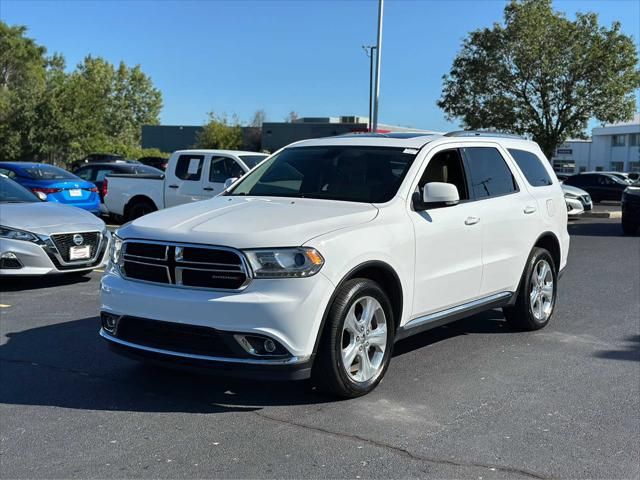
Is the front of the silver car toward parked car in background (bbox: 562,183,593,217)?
no

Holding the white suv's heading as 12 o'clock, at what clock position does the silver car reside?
The silver car is roughly at 3 o'clock from the white suv.

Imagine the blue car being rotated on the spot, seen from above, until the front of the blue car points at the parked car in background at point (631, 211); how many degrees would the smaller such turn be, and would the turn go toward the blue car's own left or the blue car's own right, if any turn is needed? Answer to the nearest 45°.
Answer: approximately 135° to the blue car's own right

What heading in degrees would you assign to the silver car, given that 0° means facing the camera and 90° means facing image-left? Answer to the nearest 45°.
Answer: approximately 315°

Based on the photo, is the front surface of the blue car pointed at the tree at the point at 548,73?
no

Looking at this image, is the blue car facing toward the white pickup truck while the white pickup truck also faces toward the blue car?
no

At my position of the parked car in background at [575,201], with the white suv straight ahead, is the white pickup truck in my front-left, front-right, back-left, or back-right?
front-right

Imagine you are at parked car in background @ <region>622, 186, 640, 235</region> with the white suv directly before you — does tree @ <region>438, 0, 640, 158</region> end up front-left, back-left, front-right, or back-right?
back-right

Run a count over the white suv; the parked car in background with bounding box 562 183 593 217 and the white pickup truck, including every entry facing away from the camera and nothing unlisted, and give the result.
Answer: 0

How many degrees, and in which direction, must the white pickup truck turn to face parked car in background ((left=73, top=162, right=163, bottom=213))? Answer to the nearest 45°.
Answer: approximately 135° to its left

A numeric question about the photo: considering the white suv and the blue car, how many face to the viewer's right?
0

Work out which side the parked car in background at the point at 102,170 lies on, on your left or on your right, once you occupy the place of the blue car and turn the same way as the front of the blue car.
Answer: on your right

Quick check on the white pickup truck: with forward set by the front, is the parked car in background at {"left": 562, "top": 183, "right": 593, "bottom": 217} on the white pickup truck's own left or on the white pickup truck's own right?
on the white pickup truck's own left

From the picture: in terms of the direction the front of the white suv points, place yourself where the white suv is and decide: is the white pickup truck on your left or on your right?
on your right

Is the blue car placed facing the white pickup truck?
no

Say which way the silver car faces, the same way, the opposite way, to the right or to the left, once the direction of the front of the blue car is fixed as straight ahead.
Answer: the opposite way

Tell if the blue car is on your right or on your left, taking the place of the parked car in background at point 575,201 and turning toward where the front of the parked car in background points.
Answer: on your right

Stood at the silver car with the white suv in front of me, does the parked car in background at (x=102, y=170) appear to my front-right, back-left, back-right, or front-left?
back-left

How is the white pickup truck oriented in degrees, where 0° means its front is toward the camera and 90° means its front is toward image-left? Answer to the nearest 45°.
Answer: approximately 315°

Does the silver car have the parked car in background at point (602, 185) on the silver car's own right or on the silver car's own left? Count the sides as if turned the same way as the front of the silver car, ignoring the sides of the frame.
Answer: on the silver car's own left

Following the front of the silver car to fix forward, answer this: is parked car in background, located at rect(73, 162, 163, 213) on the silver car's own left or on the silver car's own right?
on the silver car's own left

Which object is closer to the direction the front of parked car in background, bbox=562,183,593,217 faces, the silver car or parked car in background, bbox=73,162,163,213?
the silver car
